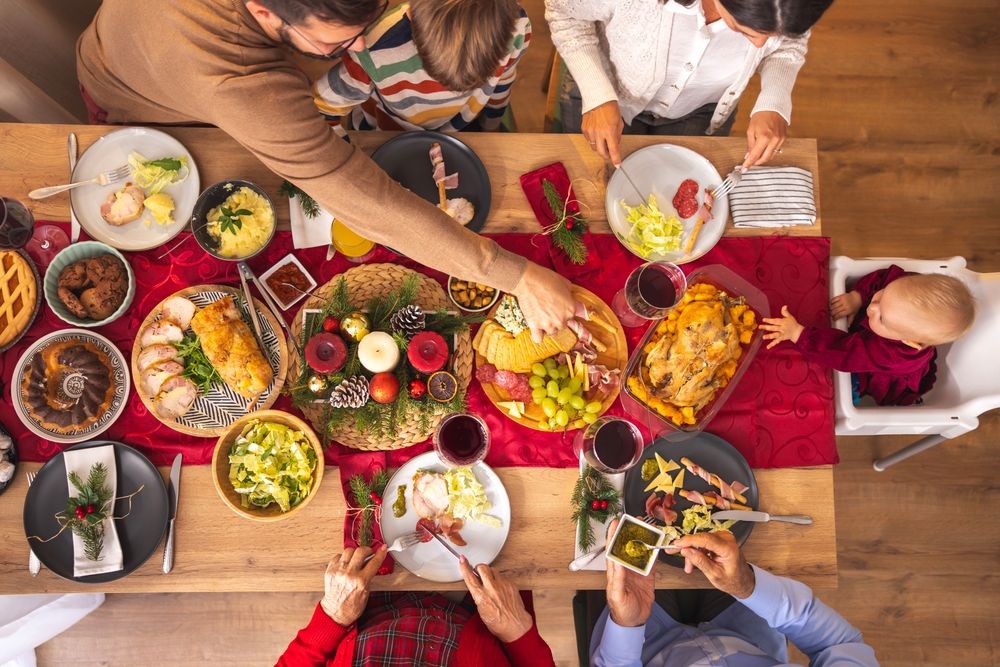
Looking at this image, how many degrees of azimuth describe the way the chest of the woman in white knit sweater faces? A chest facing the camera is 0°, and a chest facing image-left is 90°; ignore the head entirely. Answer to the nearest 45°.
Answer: approximately 0°

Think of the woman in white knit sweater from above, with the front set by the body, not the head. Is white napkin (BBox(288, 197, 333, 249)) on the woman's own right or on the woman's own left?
on the woman's own right

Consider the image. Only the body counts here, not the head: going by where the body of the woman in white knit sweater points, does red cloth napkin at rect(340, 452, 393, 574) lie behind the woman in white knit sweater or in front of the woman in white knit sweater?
in front

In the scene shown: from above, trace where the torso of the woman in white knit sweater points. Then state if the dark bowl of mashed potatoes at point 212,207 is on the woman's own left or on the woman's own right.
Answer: on the woman's own right

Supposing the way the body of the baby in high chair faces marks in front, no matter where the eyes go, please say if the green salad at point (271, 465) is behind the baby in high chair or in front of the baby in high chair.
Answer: in front

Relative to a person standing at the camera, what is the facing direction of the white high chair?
facing to the left of the viewer

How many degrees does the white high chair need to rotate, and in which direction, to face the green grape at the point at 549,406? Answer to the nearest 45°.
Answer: approximately 45° to its left

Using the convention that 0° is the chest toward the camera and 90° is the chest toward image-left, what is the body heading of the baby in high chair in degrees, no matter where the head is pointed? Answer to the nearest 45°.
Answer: approximately 90°

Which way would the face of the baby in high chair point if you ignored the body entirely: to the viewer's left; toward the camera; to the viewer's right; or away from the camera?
to the viewer's left

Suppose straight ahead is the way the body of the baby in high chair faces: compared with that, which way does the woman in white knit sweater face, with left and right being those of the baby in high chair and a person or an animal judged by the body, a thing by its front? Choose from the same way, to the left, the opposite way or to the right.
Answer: to the left
